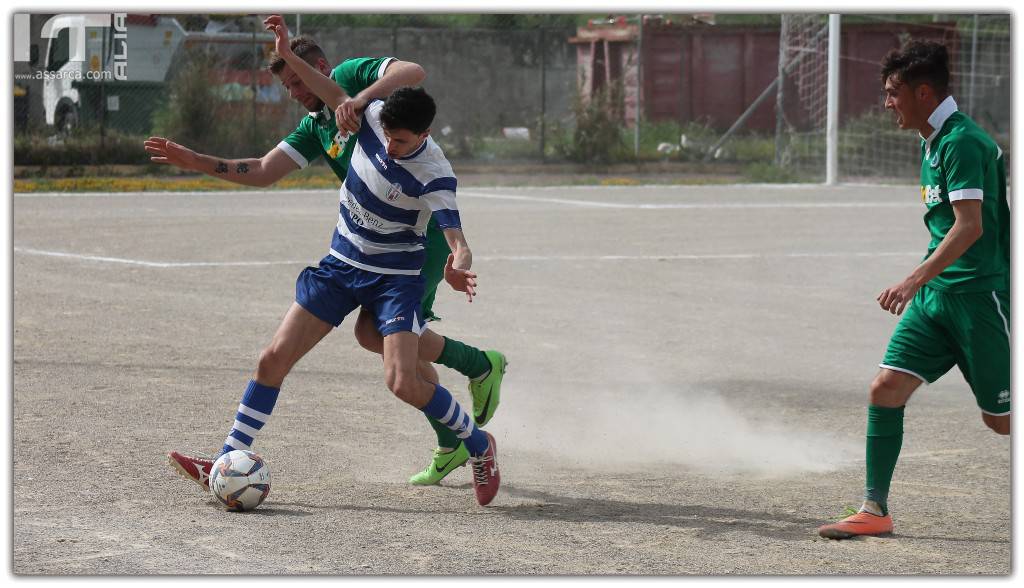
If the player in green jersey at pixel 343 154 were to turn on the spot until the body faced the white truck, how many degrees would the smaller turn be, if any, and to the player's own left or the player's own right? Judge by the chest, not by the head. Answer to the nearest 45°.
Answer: approximately 135° to the player's own right

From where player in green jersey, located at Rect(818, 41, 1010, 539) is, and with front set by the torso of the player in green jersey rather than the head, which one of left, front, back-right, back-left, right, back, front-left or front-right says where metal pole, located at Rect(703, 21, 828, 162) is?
right

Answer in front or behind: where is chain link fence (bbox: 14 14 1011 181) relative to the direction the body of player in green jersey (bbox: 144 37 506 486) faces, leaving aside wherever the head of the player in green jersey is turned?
behind

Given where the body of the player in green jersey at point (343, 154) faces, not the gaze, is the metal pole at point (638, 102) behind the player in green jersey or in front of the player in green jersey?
behind

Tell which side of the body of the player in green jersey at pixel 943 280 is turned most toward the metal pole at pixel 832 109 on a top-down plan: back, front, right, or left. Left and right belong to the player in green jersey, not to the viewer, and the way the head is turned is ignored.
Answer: right

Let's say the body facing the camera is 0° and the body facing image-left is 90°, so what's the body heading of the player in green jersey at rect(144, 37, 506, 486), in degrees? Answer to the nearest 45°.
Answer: approximately 45°

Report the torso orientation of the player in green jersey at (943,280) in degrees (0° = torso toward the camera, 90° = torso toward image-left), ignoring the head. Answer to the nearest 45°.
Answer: approximately 90°

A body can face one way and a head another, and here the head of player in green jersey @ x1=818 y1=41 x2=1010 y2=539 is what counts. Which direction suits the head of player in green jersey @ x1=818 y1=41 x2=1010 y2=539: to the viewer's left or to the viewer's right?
to the viewer's left
